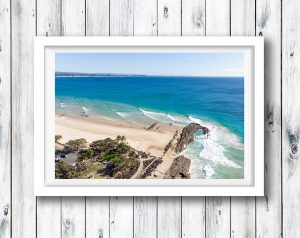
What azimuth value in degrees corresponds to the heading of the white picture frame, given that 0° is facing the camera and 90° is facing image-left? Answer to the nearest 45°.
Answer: approximately 0°
